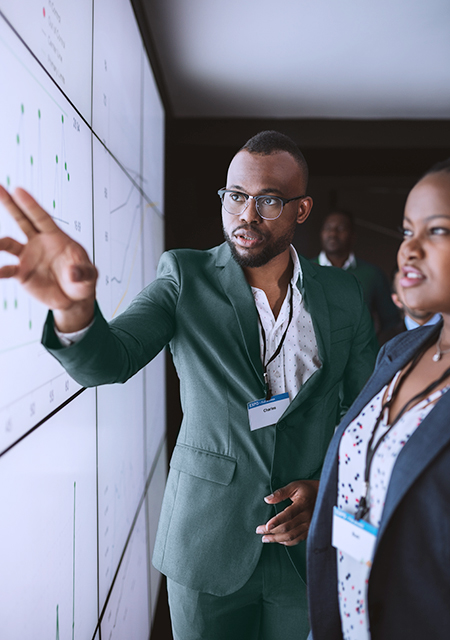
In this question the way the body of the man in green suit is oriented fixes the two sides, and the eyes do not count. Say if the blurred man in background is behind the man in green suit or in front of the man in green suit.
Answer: behind

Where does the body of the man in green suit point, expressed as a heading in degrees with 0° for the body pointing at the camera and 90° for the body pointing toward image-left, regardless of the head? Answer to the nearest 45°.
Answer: approximately 0°

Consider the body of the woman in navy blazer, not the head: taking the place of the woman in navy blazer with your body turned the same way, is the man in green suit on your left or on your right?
on your right

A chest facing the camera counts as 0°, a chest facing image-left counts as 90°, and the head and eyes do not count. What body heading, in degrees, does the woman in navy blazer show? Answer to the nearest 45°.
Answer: approximately 45°

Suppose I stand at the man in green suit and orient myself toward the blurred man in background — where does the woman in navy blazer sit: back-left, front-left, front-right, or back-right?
back-right

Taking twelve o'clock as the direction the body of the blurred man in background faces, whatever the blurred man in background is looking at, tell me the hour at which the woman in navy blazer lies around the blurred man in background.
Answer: The woman in navy blazer is roughly at 12 o'clock from the blurred man in background.

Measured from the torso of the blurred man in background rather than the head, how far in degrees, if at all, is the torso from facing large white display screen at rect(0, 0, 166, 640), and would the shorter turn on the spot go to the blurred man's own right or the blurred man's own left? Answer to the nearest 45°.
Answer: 0° — they already face it

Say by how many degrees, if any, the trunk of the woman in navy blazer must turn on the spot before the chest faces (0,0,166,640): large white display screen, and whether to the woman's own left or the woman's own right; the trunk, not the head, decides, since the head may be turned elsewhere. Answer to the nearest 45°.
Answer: approximately 45° to the woman's own right
